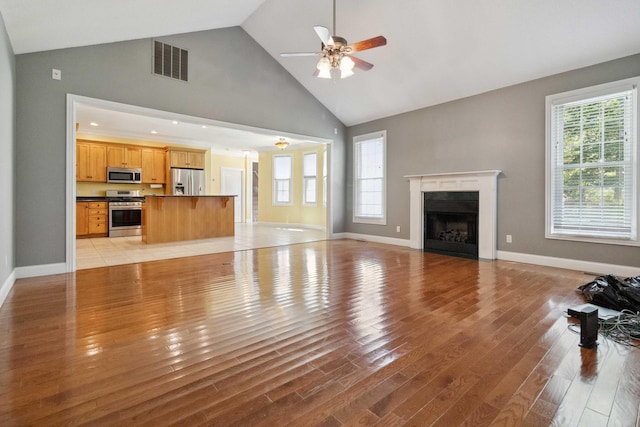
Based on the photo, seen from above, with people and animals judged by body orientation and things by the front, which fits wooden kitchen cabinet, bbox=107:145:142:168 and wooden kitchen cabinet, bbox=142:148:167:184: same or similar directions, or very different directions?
same or similar directions

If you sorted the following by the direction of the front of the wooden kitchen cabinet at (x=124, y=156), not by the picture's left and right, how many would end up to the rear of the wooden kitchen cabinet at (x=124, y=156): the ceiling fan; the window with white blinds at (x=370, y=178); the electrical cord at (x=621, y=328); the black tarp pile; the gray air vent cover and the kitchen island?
0

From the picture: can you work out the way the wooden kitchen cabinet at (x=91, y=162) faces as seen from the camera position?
facing the viewer

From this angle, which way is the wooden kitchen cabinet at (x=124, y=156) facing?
toward the camera

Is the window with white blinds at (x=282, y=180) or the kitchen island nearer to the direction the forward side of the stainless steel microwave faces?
the kitchen island

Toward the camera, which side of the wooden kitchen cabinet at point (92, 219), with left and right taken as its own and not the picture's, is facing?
front

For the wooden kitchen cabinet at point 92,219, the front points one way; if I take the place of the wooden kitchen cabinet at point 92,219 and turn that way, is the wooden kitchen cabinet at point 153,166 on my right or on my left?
on my left

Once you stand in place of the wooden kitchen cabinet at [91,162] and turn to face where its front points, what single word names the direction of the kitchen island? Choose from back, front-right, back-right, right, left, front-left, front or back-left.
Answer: front-left

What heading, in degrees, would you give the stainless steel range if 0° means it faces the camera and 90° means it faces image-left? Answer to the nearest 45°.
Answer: approximately 0°

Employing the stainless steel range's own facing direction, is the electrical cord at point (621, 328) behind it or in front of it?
in front

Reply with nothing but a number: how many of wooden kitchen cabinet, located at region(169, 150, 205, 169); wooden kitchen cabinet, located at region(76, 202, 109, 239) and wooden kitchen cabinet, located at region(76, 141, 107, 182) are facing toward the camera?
3

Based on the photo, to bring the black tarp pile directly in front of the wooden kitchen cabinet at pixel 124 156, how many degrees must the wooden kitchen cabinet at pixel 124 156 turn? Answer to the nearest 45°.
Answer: approximately 45° to its left

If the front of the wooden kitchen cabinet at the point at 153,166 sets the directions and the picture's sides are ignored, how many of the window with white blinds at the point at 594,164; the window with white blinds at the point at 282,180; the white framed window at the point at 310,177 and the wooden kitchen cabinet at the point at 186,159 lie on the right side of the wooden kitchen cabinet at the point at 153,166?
0

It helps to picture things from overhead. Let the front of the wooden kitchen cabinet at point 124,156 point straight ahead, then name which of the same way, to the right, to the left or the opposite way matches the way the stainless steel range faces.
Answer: the same way

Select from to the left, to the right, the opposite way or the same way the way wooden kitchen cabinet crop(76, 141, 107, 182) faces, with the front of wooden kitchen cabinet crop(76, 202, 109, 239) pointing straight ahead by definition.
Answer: the same way

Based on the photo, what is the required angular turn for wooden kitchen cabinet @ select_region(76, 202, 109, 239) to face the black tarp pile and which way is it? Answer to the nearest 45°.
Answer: approximately 45° to its left

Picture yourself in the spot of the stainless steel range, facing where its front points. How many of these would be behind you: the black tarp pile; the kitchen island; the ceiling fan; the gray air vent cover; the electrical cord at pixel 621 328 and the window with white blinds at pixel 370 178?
0

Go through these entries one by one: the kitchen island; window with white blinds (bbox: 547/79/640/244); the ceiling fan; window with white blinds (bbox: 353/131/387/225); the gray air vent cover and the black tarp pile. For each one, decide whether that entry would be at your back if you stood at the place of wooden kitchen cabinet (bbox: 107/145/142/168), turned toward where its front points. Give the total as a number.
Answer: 0
